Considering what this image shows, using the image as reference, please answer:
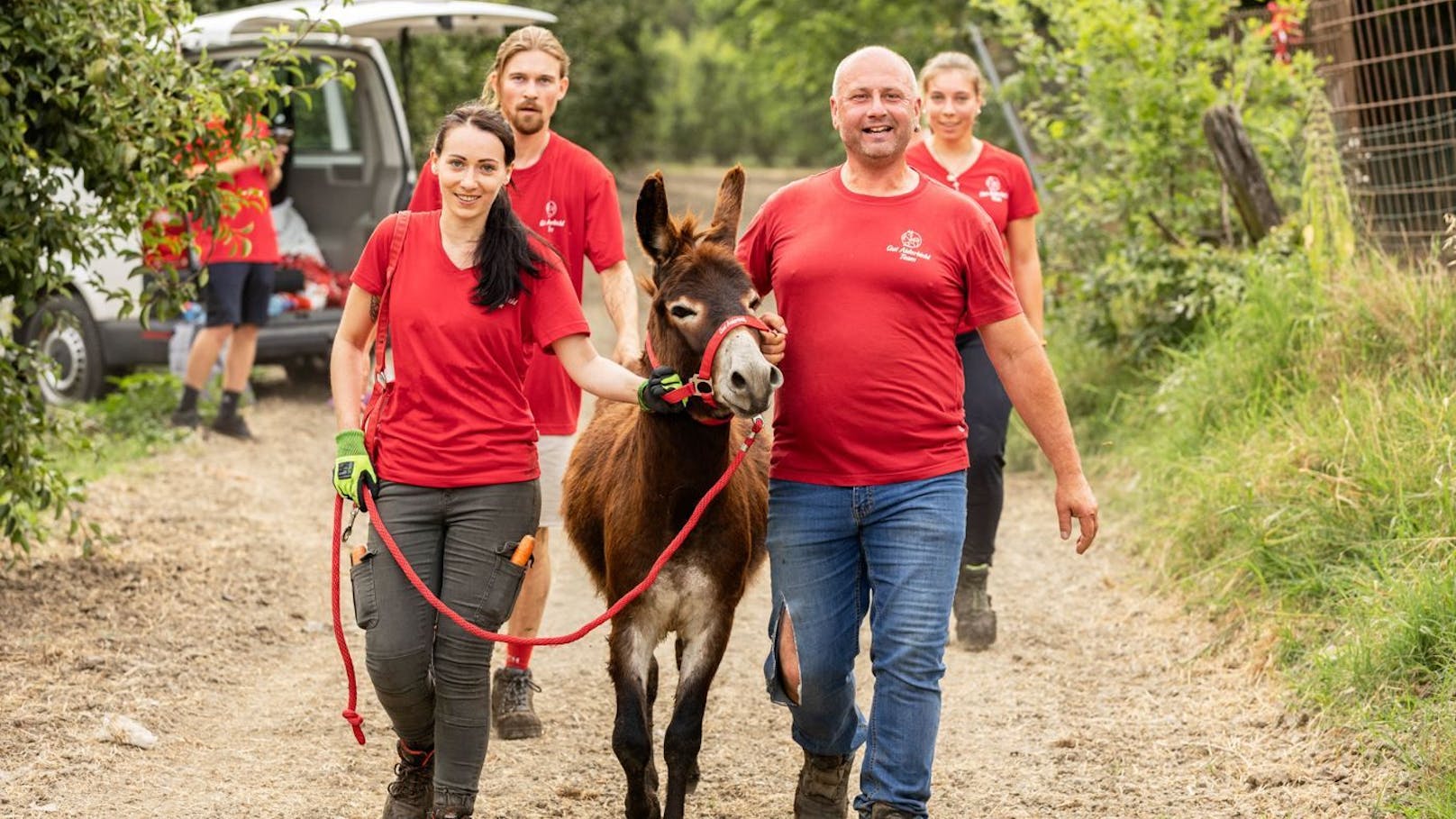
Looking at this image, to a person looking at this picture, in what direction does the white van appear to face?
facing away from the viewer and to the left of the viewer

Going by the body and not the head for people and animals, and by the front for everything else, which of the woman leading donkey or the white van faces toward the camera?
the woman leading donkey

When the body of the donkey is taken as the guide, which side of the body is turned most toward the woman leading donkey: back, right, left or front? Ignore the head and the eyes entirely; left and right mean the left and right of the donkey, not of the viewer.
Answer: right

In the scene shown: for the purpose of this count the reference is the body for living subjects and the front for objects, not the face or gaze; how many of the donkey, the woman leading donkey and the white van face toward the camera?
2

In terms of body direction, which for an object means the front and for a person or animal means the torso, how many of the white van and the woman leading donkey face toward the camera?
1

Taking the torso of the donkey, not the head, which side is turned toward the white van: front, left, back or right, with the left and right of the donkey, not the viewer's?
back

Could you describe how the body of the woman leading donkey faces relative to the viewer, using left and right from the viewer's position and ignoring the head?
facing the viewer

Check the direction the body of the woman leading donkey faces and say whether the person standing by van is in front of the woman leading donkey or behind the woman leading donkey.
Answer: behind

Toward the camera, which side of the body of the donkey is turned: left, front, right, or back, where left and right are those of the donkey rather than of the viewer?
front

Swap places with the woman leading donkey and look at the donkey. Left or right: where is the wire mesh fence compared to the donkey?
left

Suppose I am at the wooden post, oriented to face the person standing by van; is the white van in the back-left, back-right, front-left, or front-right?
front-right

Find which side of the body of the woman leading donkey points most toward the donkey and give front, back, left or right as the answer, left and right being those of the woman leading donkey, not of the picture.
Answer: left

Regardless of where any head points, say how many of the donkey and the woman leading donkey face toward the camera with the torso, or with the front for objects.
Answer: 2
